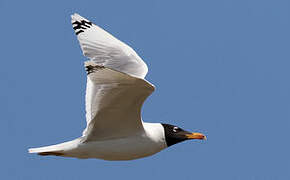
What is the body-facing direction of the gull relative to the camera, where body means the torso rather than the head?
to the viewer's right
